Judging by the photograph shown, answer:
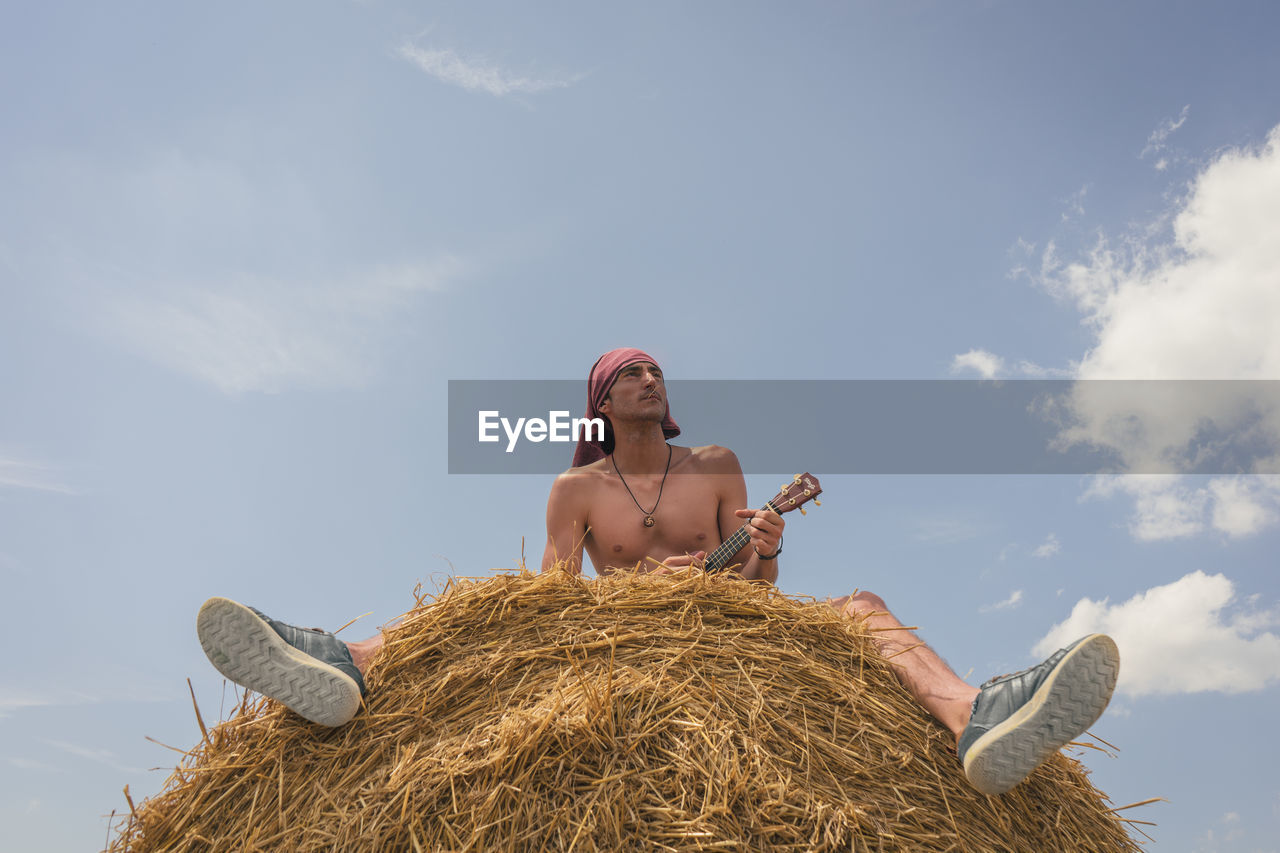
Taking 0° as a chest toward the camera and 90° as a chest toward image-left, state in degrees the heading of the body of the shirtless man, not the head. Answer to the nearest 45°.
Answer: approximately 0°
